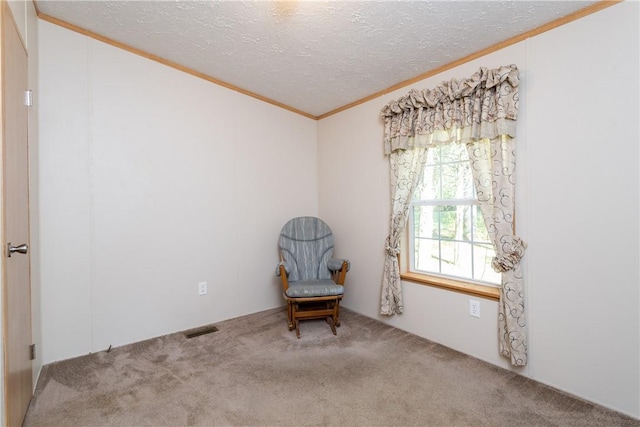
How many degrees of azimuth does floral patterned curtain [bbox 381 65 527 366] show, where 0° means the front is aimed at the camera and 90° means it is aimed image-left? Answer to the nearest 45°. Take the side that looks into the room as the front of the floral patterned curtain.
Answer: approximately 45°

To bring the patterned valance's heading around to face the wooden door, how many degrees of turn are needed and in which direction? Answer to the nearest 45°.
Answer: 0° — it already faces it

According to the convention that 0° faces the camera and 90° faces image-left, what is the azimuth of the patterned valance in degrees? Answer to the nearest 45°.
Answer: approximately 45°

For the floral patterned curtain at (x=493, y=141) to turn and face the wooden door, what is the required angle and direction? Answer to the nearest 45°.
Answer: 0° — it already faces it
